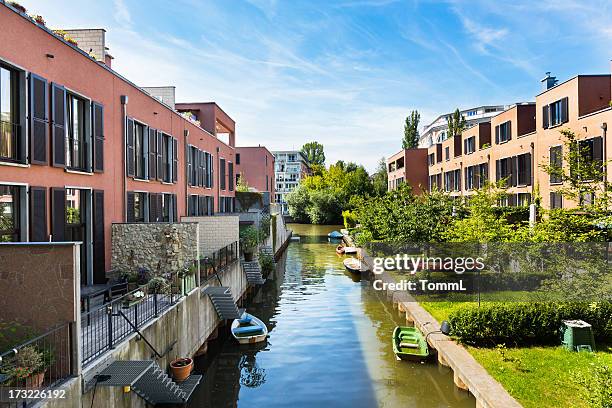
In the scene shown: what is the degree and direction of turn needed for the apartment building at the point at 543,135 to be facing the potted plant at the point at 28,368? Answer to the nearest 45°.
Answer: approximately 45° to its left

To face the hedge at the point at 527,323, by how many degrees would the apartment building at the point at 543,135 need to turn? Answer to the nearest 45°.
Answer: approximately 45° to its left

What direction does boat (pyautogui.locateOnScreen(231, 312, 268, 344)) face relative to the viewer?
away from the camera

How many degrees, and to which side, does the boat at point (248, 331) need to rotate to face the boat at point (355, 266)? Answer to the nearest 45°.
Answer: approximately 45° to its right

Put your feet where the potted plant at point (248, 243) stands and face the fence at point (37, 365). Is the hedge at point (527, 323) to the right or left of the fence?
left

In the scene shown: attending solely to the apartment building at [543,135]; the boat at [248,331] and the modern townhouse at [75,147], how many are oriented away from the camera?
1

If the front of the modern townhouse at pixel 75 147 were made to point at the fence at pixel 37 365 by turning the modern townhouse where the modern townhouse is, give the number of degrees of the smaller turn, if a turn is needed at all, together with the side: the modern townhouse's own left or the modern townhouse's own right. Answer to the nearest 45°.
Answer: approximately 45° to the modern townhouse's own right

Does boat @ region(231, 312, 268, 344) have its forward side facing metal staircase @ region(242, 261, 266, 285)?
yes

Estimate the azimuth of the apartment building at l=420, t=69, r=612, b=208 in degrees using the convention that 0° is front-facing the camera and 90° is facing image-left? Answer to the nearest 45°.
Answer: approximately 45°

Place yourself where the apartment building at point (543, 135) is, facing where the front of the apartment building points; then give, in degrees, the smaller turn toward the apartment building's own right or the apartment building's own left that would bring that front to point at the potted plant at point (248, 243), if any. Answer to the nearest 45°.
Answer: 0° — it already faces it
